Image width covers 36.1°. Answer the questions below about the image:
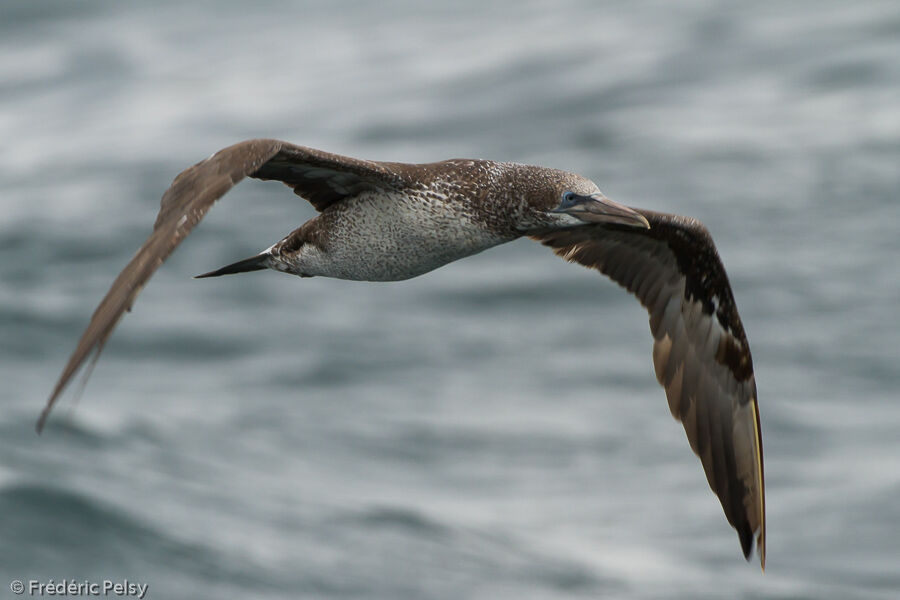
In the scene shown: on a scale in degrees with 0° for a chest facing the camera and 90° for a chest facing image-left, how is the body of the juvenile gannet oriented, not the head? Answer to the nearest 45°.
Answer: approximately 315°

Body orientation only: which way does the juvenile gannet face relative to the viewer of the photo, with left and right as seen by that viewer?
facing the viewer and to the right of the viewer
